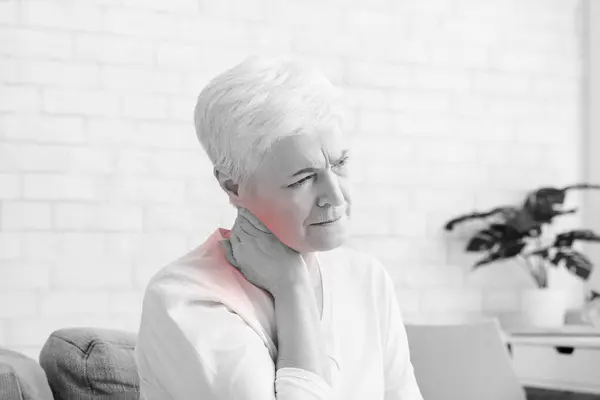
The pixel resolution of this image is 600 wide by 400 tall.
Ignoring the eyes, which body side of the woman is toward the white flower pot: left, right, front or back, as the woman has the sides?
left

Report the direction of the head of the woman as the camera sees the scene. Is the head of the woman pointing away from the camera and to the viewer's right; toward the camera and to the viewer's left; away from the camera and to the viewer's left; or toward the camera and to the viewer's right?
toward the camera and to the viewer's right

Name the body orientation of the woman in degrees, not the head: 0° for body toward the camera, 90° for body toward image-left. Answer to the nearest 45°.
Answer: approximately 315°

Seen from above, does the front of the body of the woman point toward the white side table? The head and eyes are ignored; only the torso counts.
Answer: no

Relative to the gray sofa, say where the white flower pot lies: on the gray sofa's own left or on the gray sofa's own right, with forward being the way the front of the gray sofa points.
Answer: on the gray sofa's own left

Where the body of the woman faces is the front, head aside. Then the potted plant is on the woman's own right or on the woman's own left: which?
on the woman's own left
